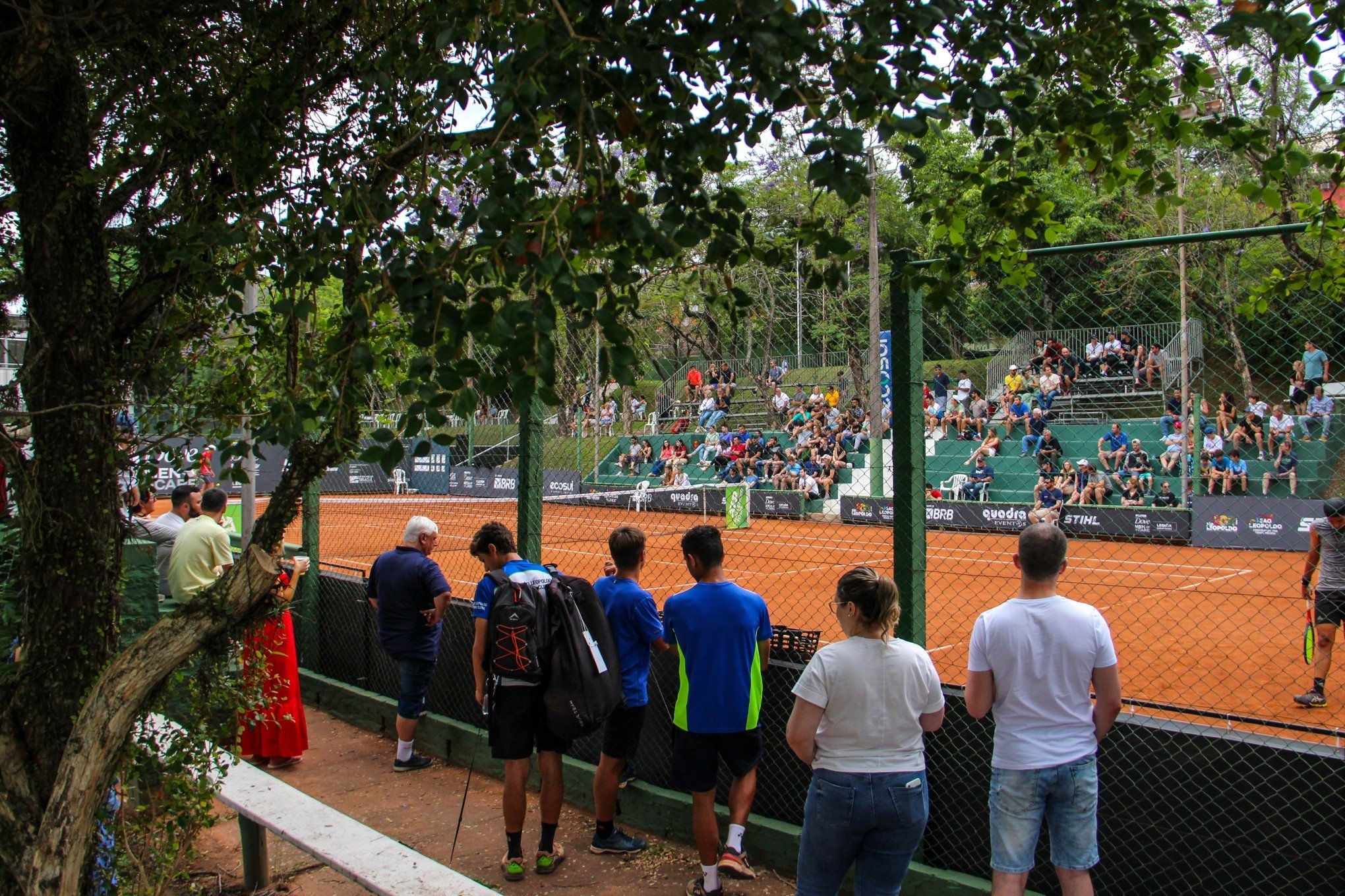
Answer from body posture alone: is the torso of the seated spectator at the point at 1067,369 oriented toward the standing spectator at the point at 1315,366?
no

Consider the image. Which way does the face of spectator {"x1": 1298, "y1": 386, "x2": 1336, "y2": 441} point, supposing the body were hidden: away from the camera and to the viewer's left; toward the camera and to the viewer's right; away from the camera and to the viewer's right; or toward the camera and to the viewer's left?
toward the camera and to the viewer's left

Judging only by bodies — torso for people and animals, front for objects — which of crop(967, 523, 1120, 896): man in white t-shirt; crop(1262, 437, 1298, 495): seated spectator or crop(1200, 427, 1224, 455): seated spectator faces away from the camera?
the man in white t-shirt

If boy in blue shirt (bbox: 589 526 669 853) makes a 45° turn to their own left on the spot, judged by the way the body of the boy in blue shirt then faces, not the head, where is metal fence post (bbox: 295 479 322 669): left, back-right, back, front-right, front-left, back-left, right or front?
front-left

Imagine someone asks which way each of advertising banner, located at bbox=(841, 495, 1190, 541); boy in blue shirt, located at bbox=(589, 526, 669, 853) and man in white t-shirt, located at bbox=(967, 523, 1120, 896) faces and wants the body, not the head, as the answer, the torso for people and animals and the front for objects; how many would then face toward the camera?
1

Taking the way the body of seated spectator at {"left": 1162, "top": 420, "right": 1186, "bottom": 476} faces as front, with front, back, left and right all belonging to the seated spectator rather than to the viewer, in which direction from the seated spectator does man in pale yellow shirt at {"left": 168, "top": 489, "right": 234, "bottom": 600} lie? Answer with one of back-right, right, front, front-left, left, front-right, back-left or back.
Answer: front

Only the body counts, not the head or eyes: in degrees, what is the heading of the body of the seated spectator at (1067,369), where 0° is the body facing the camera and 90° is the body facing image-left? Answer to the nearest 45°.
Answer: approximately 45°

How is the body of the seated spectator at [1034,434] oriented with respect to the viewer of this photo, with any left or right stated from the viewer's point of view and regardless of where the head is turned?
facing the viewer and to the left of the viewer

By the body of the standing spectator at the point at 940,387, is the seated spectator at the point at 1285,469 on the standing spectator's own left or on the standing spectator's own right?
on the standing spectator's own left

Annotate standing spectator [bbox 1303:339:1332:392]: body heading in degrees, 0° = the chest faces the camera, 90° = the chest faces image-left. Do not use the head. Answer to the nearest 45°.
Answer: approximately 45°

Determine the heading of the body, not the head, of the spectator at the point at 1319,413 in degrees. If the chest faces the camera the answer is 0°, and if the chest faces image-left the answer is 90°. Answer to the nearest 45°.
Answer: approximately 45°

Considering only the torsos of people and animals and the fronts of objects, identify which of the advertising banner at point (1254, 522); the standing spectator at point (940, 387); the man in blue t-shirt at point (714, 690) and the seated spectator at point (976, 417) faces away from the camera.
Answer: the man in blue t-shirt

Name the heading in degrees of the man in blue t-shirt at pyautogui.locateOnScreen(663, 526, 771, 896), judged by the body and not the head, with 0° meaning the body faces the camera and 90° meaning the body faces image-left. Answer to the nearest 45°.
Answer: approximately 180°

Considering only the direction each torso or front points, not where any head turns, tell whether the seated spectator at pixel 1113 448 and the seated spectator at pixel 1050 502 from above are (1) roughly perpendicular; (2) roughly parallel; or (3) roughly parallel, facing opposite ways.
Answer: roughly parallel
